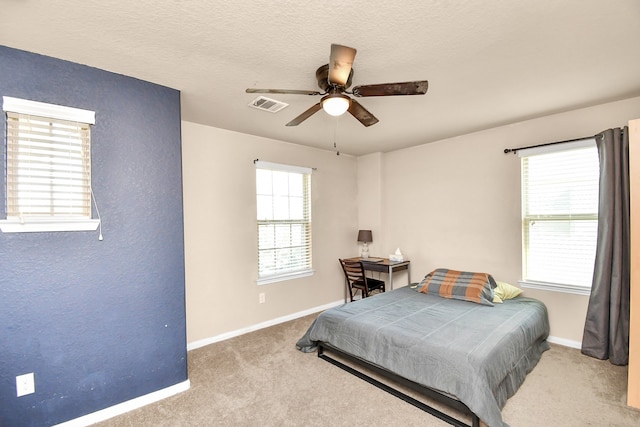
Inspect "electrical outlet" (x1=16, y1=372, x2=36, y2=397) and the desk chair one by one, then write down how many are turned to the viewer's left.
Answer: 0

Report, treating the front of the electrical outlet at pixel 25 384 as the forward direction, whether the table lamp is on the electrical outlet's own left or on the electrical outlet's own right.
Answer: on the electrical outlet's own left

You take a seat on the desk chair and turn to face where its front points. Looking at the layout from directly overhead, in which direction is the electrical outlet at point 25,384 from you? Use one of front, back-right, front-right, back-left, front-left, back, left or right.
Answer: back

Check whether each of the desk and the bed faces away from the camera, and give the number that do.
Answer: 0

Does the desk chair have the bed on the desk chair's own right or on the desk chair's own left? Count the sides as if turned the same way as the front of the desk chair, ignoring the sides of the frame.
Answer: on the desk chair's own right

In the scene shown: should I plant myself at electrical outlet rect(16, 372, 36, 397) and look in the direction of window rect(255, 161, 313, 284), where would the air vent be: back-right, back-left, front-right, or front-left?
front-right

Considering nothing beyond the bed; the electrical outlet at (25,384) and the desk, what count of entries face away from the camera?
0

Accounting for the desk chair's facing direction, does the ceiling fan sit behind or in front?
behind

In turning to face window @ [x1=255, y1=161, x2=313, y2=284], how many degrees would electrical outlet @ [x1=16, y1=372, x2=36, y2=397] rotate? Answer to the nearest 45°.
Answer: approximately 45° to its left

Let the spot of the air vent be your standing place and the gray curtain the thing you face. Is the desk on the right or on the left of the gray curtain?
left

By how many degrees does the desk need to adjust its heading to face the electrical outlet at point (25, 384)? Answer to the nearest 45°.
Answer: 0° — it already faces it

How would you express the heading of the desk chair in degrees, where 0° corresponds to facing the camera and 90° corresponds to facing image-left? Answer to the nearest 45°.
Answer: approximately 225°

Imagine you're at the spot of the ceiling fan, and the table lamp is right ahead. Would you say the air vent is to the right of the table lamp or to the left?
left

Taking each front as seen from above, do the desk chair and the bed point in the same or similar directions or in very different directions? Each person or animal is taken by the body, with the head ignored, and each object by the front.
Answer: very different directions

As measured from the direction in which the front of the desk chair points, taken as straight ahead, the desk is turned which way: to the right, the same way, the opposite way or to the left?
the opposite way

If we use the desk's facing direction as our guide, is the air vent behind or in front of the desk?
in front

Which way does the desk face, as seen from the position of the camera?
facing the viewer and to the left of the viewer
